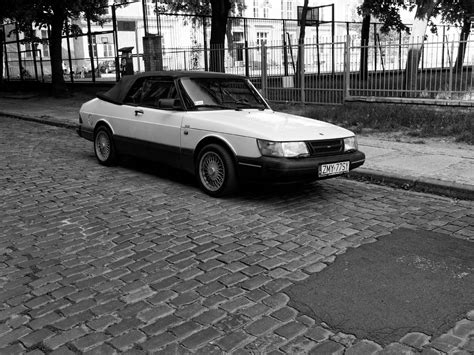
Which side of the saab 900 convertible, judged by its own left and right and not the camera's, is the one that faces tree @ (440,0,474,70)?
left

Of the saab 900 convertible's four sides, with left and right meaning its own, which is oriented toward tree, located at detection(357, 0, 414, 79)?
left

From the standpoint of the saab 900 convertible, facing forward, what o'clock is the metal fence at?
The metal fence is roughly at 8 o'clock from the saab 900 convertible.

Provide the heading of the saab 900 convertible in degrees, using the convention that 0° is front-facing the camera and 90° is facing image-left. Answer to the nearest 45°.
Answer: approximately 315°
